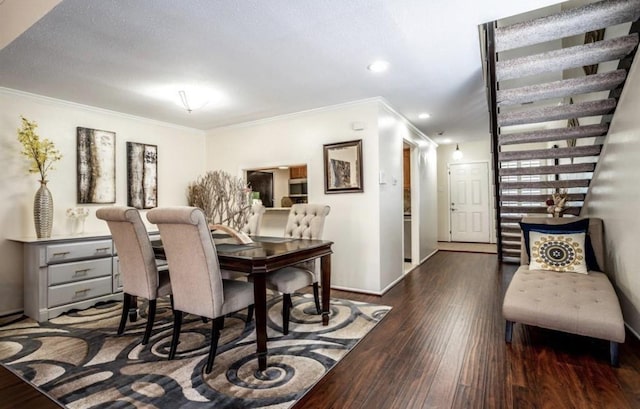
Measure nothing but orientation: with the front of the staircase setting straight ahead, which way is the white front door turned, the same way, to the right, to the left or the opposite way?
the opposite way

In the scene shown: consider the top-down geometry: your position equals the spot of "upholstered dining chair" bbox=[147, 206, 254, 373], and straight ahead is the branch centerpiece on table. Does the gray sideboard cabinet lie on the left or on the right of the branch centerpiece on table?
left

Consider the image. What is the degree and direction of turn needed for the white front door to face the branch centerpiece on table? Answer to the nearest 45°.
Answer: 0° — it already faces it

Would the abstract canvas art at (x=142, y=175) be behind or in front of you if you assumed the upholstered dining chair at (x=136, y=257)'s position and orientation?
in front

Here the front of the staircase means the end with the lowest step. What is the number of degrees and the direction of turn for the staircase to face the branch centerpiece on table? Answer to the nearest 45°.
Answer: approximately 135° to its left

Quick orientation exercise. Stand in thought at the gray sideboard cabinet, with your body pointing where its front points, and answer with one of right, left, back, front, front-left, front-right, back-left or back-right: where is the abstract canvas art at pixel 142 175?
left

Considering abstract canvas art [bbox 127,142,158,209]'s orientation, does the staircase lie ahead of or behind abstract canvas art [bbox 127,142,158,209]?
ahead

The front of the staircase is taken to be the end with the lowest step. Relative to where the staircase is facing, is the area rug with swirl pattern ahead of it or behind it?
behind

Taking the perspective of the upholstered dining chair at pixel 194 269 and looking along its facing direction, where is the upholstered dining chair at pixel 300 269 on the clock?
the upholstered dining chair at pixel 300 269 is roughly at 12 o'clock from the upholstered dining chair at pixel 194 269.

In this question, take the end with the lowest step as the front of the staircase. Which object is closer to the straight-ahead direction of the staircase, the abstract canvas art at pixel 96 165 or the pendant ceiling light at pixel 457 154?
the pendant ceiling light

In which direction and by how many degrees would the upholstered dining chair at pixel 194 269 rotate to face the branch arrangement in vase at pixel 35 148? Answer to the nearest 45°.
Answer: approximately 90° to its left
